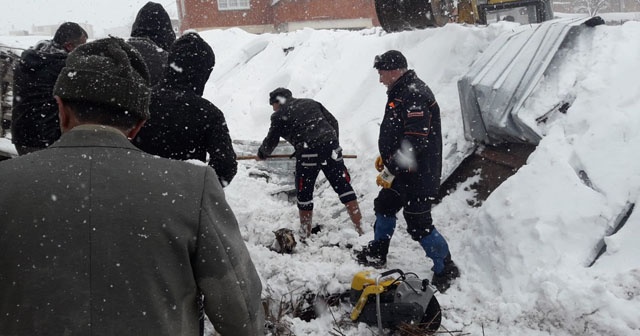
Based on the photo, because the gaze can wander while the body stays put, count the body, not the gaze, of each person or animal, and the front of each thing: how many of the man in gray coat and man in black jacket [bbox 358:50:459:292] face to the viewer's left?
1

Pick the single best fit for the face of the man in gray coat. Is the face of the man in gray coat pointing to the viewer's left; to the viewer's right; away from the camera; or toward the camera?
away from the camera

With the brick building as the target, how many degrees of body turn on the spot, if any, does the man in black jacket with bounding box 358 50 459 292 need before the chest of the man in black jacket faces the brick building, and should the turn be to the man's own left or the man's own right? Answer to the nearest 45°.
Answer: approximately 90° to the man's own right

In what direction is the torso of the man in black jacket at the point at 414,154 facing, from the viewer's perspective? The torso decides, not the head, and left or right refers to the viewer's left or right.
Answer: facing to the left of the viewer

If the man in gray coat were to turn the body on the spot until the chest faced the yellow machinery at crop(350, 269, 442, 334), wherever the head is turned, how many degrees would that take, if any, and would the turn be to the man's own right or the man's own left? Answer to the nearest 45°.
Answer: approximately 45° to the man's own right

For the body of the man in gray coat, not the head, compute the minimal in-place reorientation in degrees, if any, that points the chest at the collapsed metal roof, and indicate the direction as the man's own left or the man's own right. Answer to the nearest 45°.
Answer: approximately 45° to the man's own right

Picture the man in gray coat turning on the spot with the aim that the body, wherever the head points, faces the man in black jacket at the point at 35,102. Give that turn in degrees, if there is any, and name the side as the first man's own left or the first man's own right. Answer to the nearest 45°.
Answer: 0° — they already face them

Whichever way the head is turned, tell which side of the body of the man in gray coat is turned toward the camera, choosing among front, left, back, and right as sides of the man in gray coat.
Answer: back

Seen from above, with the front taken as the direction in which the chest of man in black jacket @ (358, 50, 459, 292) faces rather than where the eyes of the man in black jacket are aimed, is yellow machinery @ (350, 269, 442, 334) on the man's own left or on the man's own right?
on the man's own left

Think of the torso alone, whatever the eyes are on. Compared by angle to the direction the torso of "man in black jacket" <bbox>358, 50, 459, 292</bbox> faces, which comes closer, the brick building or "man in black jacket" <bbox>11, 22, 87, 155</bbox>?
the man in black jacket

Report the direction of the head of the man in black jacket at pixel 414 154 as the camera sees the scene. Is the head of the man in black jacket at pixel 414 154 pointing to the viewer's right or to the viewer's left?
to the viewer's left
